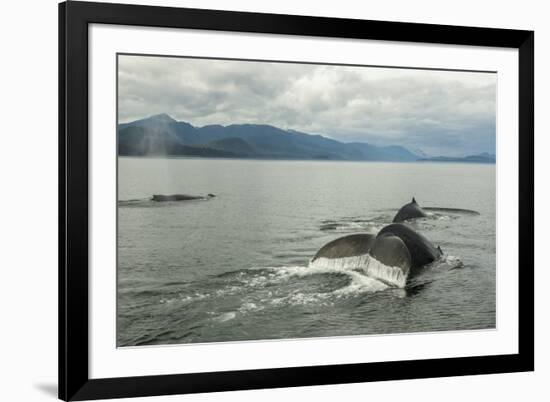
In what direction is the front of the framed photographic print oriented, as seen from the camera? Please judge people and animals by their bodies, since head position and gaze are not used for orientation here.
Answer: facing the viewer and to the right of the viewer
